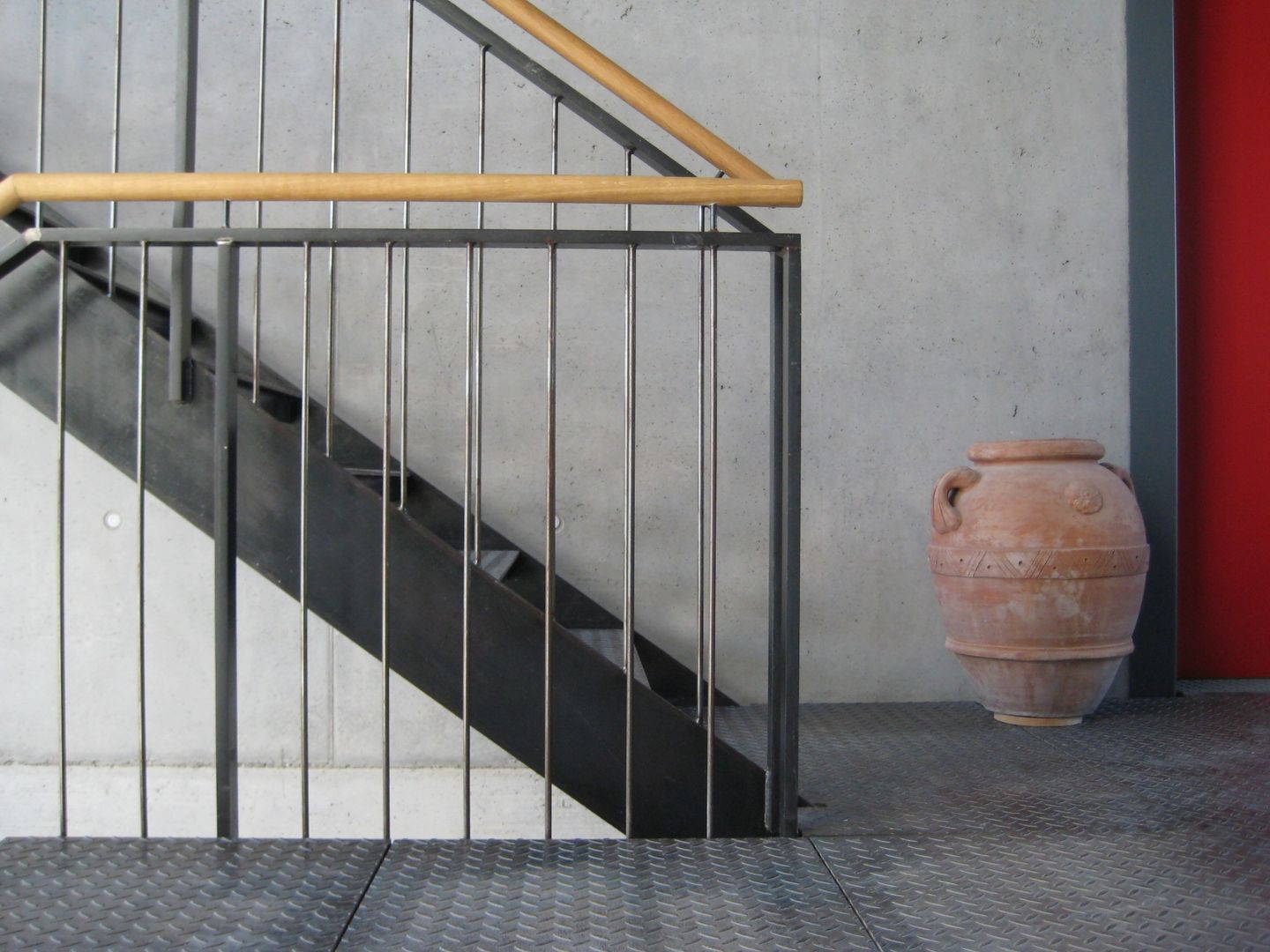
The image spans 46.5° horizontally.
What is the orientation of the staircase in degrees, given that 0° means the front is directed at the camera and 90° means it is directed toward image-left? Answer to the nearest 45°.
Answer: approximately 270°

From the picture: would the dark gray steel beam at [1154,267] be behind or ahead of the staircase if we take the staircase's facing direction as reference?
ahead

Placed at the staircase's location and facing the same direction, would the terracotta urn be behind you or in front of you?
in front
